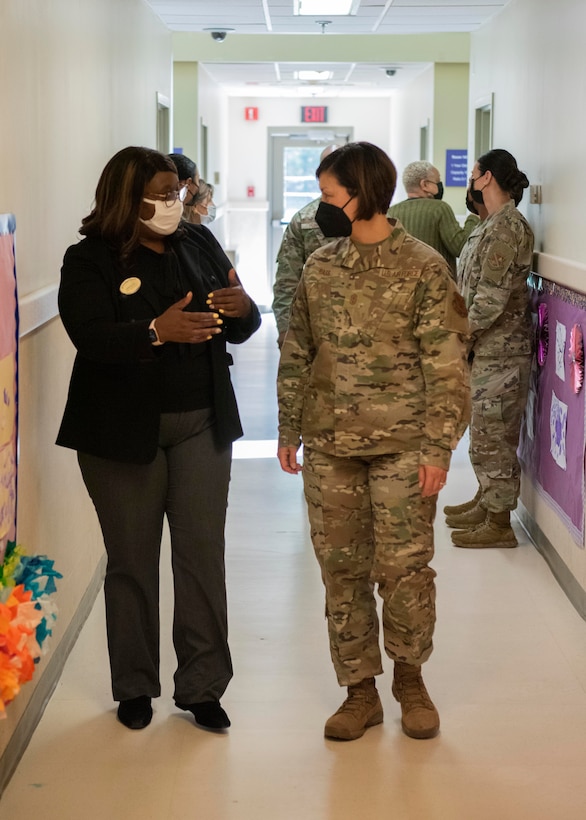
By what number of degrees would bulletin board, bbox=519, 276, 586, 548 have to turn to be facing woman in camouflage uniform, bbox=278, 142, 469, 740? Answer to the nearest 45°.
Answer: approximately 90° to its left

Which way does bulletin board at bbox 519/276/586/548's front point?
to the viewer's left

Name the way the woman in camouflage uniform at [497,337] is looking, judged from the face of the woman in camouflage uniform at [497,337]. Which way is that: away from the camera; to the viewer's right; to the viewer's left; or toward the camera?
to the viewer's left

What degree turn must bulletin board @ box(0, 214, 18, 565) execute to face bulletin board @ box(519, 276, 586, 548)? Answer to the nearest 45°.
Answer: approximately 45° to its left

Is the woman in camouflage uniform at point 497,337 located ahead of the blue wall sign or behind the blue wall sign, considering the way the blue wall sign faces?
ahead

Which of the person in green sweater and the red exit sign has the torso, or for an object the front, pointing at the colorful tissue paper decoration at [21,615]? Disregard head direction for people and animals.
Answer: the red exit sign

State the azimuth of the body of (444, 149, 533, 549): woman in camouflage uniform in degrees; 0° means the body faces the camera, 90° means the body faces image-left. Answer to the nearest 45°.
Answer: approximately 90°

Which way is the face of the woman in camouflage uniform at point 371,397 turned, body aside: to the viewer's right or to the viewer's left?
to the viewer's left
